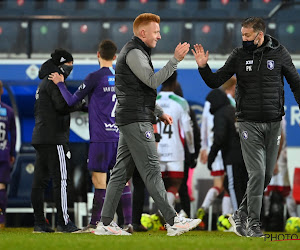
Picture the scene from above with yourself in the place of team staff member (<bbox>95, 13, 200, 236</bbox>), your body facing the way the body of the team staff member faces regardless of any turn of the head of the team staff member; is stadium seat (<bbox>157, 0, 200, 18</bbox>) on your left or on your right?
on your left

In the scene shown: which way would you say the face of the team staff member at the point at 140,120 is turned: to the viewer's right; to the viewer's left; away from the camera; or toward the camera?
to the viewer's right

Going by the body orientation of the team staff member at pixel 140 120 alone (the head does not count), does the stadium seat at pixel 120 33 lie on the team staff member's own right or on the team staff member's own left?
on the team staff member's own left

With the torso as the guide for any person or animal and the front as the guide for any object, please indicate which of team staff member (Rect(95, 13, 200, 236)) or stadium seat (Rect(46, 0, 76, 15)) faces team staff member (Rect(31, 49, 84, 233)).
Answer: the stadium seat

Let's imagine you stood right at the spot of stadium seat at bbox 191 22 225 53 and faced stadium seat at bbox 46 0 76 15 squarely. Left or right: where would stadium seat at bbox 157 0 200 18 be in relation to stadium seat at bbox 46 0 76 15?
right

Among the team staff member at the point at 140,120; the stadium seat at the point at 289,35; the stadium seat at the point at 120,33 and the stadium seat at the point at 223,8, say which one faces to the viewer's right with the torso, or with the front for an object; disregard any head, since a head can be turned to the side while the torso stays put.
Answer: the team staff member

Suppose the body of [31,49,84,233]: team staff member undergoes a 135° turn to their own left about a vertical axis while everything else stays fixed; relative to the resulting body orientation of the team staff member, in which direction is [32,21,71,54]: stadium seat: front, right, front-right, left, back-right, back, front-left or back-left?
front-right

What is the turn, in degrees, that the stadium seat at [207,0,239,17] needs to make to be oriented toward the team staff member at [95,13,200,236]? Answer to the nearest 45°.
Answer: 0° — it already faces them

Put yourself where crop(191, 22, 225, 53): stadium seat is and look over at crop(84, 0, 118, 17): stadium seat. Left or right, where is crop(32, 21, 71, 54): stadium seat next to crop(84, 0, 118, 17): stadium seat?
left
